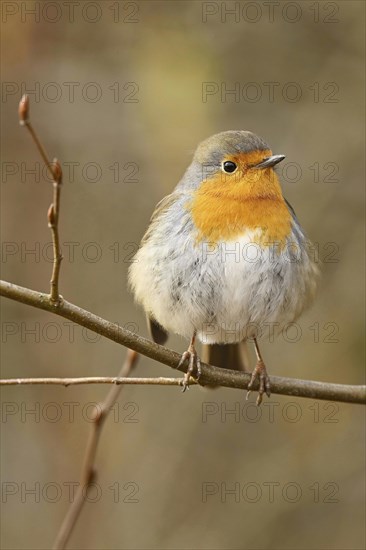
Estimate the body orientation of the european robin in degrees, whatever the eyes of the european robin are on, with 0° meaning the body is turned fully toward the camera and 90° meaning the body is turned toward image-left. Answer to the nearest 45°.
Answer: approximately 0°
